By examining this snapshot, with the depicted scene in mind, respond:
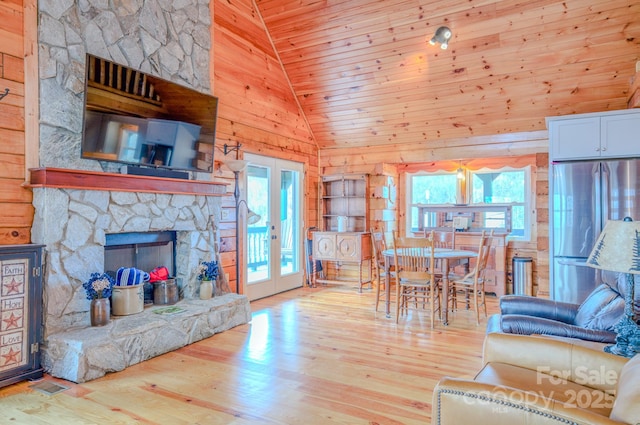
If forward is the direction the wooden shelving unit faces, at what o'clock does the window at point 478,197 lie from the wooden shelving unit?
The window is roughly at 9 o'clock from the wooden shelving unit.

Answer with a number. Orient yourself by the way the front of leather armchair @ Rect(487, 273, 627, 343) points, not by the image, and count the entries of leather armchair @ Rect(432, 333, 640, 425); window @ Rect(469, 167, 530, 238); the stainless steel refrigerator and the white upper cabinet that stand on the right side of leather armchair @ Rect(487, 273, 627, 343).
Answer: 3

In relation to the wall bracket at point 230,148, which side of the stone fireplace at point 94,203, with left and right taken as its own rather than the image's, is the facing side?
left

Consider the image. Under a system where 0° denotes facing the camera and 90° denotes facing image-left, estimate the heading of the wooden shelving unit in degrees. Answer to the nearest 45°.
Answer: approximately 0°

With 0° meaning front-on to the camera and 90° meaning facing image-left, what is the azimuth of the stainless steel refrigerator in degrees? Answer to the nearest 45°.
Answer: approximately 0°

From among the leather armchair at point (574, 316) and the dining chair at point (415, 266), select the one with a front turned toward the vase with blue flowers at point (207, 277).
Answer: the leather armchair

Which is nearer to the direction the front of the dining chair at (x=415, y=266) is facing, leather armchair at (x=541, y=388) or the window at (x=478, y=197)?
the window

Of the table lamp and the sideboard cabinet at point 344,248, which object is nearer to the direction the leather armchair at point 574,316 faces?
the sideboard cabinet

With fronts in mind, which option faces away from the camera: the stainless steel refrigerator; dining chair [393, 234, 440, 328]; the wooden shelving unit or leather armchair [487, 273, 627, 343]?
the dining chair

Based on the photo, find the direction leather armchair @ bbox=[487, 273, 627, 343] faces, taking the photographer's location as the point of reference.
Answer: facing to the left of the viewer

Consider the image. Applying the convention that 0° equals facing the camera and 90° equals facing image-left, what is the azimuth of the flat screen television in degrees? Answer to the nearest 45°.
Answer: approximately 315°
